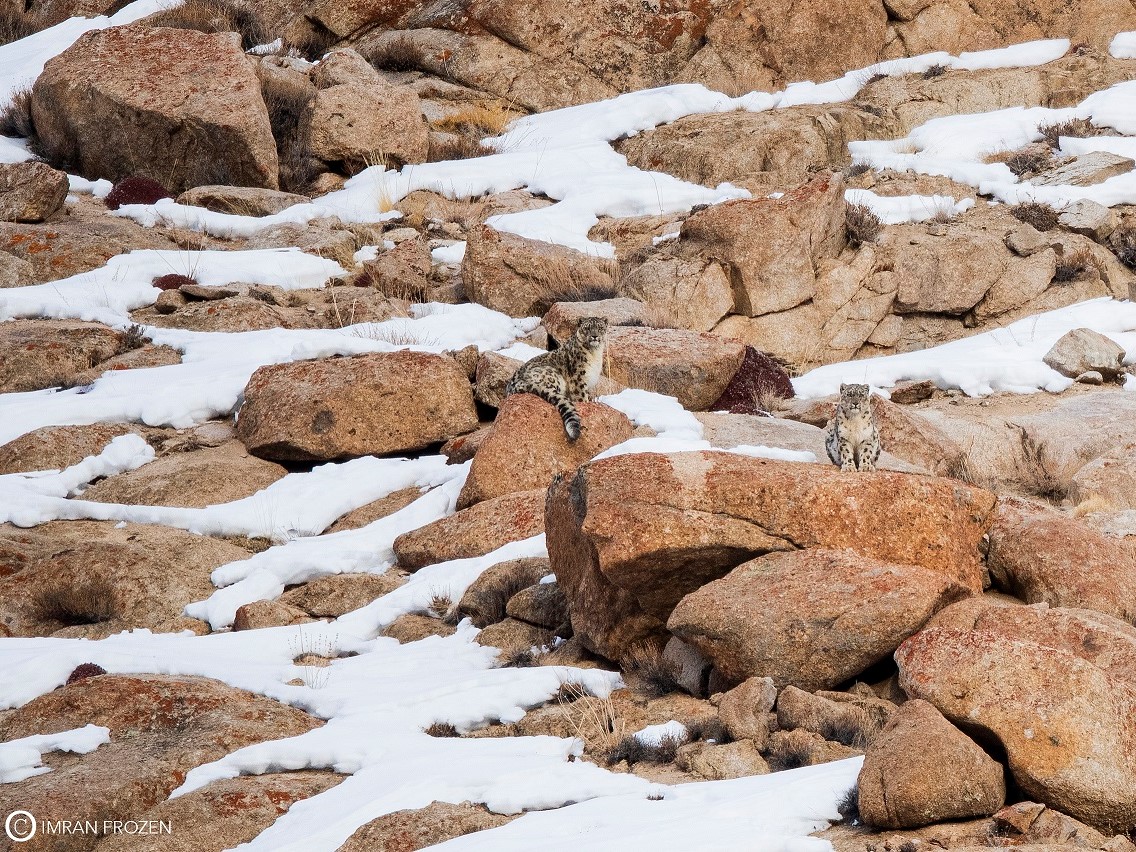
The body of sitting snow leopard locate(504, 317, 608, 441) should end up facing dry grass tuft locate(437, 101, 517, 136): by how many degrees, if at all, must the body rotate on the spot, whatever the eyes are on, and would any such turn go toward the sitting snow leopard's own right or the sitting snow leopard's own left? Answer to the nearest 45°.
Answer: approximately 135° to the sitting snow leopard's own left

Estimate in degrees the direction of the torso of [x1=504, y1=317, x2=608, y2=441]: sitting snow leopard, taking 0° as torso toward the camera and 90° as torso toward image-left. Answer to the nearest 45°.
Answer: approximately 315°

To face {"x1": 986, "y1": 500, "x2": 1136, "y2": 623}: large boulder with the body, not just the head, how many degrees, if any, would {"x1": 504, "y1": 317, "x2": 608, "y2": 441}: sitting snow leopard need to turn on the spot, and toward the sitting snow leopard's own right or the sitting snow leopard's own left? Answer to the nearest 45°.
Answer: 0° — it already faces it

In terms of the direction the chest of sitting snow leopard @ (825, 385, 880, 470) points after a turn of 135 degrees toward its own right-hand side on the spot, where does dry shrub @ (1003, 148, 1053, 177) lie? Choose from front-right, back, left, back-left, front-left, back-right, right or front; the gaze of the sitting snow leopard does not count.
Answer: front-right

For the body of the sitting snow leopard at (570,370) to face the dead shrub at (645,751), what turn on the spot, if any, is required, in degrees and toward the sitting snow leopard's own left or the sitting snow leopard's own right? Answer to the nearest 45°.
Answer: approximately 45° to the sitting snow leopard's own right

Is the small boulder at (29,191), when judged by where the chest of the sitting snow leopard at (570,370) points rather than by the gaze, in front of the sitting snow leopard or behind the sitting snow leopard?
behind

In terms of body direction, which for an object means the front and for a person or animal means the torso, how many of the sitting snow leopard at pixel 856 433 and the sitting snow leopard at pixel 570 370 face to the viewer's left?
0

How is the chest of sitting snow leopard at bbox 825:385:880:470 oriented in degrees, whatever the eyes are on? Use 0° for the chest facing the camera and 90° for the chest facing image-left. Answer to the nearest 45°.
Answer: approximately 0°

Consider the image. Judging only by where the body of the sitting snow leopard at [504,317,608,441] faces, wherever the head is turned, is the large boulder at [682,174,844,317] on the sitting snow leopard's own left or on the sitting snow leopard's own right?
on the sitting snow leopard's own left

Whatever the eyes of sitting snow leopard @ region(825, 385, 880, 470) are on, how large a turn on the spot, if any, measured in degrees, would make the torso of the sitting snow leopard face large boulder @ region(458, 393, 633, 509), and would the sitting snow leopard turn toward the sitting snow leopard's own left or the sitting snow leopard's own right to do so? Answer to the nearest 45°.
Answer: approximately 135° to the sitting snow leopard's own right

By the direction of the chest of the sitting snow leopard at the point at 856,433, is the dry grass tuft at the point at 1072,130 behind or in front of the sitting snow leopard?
behind

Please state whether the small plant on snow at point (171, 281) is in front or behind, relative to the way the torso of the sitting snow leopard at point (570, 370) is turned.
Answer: behind

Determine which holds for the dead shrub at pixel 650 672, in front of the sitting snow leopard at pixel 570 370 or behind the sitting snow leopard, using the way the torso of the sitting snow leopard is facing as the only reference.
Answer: in front
